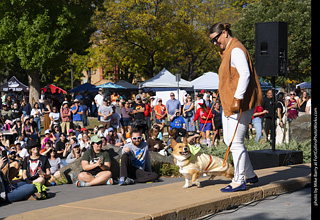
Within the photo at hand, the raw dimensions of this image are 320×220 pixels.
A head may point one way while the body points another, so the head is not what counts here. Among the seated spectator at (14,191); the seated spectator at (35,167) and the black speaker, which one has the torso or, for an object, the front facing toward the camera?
the seated spectator at (35,167)

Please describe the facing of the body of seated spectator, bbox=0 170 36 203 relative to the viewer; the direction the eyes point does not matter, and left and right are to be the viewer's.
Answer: facing to the right of the viewer

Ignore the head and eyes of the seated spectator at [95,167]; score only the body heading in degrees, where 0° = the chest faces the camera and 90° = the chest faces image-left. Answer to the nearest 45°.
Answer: approximately 0°

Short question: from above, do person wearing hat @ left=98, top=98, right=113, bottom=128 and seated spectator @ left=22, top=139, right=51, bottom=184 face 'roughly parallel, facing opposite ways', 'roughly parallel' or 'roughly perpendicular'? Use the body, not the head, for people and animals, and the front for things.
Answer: roughly parallel

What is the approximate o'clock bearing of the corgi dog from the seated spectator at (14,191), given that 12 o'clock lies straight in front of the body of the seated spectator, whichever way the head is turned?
The corgi dog is roughly at 1 o'clock from the seated spectator.

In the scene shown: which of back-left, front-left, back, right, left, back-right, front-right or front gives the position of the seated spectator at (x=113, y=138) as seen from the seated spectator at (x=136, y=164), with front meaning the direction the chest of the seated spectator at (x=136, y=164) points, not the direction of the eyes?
back

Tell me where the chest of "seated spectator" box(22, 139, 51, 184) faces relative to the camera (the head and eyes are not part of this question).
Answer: toward the camera

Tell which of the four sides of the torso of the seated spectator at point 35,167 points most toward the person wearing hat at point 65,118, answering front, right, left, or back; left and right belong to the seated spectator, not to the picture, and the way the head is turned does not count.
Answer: back

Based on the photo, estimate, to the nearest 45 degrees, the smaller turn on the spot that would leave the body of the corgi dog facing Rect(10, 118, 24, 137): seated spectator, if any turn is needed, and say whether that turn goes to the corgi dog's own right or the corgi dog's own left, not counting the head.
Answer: approximately 90° to the corgi dog's own right

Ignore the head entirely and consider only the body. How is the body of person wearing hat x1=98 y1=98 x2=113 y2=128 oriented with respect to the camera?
toward the camera

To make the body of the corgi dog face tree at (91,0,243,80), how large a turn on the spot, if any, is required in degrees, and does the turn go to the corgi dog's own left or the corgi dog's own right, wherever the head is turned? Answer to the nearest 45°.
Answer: approximately 135° to the corgi dog's own right

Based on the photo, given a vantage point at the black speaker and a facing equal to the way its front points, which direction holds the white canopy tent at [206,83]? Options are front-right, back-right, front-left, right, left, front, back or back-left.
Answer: front-right

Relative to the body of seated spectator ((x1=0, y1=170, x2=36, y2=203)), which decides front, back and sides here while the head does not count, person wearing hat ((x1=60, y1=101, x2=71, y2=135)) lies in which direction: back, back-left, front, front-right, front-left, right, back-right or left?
left

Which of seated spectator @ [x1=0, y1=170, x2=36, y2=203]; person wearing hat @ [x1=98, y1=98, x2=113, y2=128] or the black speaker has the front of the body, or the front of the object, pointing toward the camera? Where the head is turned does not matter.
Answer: the person wearing hat

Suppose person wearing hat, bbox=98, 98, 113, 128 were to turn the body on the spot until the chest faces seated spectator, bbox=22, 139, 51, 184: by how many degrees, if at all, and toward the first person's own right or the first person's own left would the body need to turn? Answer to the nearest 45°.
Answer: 0° — they already face them
